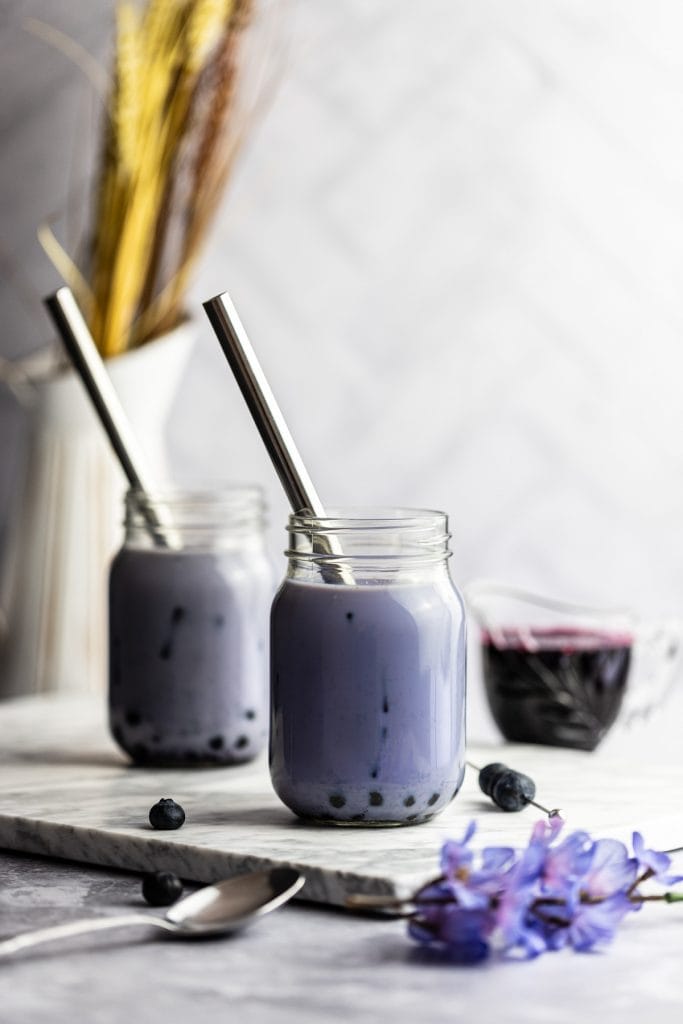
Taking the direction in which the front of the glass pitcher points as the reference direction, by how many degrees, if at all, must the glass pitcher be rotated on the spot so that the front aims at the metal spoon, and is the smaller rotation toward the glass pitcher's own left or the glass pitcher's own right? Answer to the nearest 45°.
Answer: approximately 90° to the glass pitcher's own left

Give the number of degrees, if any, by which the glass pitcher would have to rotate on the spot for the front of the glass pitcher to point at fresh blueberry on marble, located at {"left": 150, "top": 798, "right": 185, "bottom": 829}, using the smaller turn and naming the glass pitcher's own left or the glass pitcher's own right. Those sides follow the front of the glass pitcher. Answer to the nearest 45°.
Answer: approximately 45° to the glass pitcher's own left

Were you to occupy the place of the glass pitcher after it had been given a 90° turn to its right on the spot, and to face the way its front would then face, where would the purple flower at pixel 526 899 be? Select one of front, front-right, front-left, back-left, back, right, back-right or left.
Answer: back

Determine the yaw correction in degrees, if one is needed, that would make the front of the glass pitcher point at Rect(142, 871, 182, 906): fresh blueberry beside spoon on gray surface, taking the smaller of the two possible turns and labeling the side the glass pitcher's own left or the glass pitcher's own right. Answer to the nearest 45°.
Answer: approximately 45° to the glass pitcher's own left

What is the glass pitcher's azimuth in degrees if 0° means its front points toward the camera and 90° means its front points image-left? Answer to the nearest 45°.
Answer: approximately 90°
